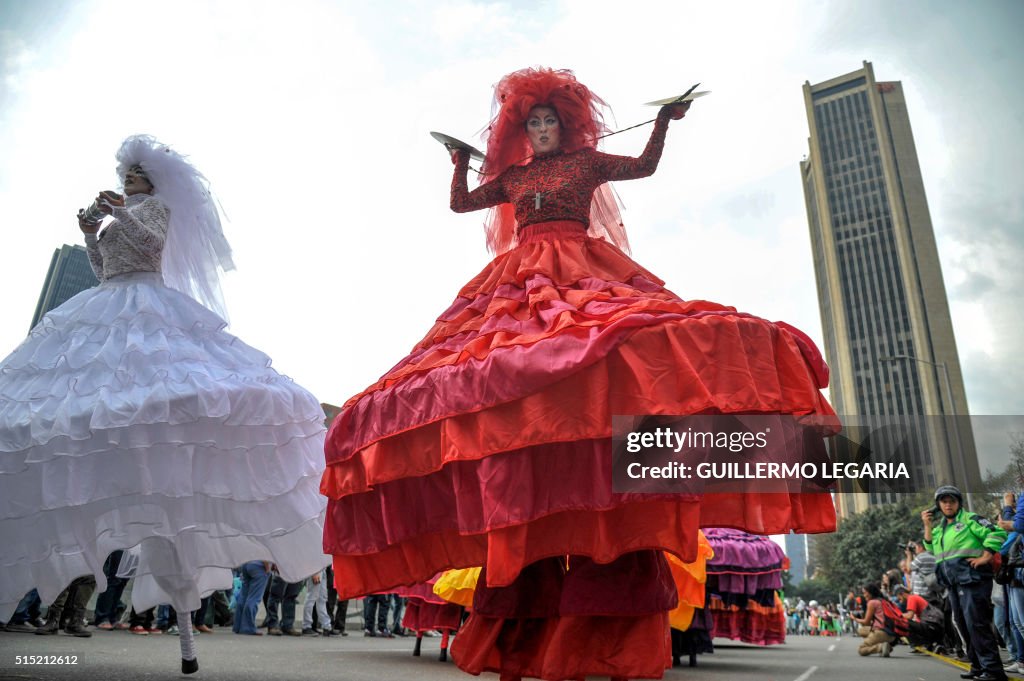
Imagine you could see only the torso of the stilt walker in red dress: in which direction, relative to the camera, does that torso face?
toward the camera

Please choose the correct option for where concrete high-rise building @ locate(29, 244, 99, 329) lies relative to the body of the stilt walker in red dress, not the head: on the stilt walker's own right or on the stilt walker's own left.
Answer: on the stilt walker's own right

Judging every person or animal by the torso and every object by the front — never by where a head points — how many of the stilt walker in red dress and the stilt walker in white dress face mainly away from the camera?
0

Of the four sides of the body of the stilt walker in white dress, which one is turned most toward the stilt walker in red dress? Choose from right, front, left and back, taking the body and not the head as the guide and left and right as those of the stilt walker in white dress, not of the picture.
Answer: left

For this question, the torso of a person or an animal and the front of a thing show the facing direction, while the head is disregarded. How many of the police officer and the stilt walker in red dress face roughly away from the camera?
0

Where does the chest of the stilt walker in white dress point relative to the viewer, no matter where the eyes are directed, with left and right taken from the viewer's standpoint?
facing the viewer and to the left of the viewer
